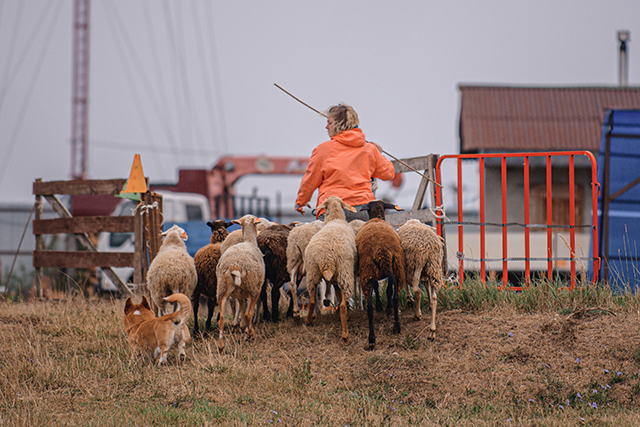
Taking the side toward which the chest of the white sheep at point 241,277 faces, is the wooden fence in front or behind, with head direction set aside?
in front

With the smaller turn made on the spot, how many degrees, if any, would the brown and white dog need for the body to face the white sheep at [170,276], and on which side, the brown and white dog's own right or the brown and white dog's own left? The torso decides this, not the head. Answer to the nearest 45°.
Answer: approximately 45° to the brown and white dog's own right

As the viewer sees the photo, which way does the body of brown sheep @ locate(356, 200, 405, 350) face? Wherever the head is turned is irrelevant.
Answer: away from the camera

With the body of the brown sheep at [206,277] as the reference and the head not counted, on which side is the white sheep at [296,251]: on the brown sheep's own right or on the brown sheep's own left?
on the brown sheep's own right

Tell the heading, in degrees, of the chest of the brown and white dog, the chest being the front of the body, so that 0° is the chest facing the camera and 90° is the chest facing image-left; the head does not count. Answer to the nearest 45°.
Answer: approximately 135°

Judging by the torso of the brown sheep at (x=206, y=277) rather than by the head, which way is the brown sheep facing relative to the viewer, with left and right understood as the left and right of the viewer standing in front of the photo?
facing away from the viewer

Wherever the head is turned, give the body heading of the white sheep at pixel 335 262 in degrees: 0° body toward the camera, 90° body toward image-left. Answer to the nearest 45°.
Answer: approximately 180°

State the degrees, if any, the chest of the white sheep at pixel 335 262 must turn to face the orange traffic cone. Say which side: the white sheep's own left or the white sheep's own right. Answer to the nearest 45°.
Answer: approximately 45° to the white sheep's own left

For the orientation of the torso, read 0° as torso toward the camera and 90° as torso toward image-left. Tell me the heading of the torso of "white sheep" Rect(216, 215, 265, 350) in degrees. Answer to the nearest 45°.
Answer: approximately 180°
